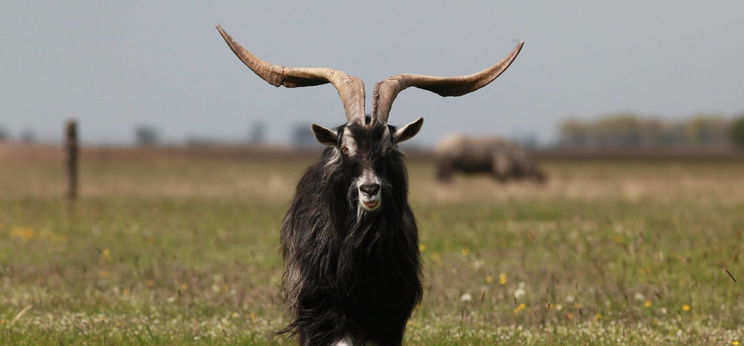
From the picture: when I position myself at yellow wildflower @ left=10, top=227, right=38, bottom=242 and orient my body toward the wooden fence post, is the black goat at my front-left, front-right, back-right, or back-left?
back-right

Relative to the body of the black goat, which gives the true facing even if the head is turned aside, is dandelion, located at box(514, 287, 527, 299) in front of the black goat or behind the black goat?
behind

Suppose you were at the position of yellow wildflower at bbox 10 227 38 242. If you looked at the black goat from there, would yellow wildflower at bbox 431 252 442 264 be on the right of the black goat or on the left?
left

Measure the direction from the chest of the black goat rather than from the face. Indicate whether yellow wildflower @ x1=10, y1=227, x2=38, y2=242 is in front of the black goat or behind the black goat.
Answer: behind

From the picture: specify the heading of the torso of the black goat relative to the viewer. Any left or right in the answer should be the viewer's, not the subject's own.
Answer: facing the viewer

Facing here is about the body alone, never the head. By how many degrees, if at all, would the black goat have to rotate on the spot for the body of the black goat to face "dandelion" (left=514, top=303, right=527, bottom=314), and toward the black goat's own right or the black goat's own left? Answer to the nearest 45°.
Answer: approximately 135° to the black goat's own left

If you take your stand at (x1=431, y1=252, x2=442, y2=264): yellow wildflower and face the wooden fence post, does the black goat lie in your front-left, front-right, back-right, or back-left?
back-left

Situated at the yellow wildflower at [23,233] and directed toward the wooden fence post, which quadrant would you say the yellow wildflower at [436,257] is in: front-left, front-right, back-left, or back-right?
back-right

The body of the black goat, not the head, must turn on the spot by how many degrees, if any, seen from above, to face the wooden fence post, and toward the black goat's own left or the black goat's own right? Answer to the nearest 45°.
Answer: approximately 135° to the black goat's own right

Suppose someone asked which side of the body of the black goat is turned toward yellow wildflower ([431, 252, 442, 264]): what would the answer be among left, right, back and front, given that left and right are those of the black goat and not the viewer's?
back
